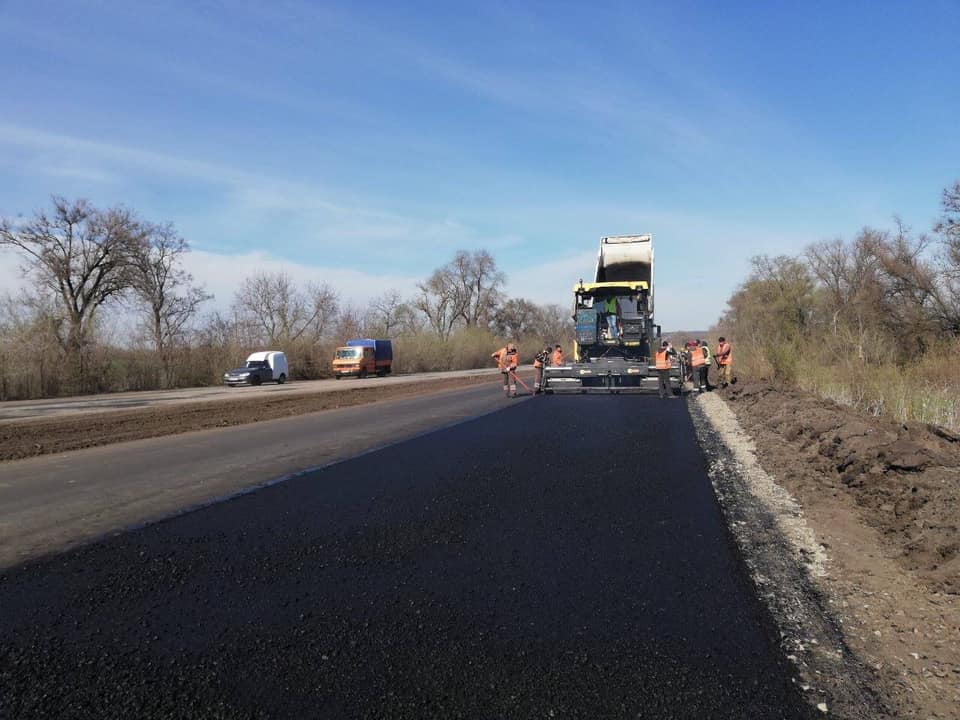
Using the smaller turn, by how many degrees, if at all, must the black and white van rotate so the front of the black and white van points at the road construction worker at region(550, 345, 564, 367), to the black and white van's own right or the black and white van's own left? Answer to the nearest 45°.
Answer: approximately 90° to the black and white van's own left

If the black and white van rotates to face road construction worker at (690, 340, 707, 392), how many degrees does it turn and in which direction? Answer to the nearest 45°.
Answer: approximately 90° to its left

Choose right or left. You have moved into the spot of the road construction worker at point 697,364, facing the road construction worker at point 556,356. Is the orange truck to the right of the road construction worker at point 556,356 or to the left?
right

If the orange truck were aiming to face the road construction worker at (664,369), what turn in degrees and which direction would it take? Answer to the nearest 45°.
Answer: approximately 45° to its left

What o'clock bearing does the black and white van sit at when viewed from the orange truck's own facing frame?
The black and white van is roughly at 12 o'clock from the orange truck.

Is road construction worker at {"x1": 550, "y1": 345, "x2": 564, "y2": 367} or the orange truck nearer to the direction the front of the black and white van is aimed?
the road construction worker

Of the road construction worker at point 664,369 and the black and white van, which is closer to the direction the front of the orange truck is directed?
the black and white van

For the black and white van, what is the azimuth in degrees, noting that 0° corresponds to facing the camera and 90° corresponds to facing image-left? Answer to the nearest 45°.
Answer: approximately 45°

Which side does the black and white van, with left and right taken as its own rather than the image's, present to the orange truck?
back

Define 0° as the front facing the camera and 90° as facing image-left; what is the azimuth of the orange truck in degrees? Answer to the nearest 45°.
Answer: approximately 45°
